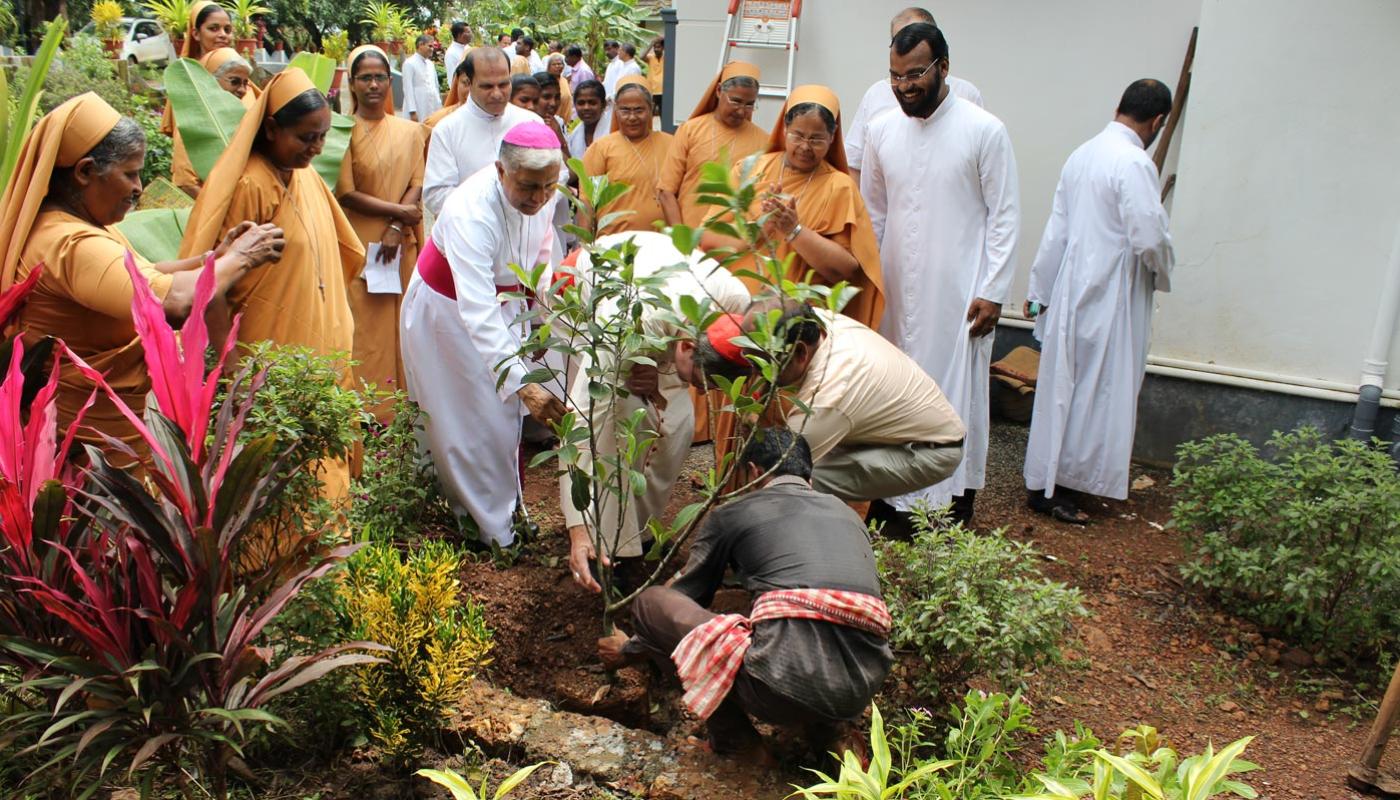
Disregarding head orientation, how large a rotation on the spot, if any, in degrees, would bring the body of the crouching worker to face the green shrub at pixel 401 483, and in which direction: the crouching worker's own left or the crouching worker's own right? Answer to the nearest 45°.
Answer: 0° — they already face it

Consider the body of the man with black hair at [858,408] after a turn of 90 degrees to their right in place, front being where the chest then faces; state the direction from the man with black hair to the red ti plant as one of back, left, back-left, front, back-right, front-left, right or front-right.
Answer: back-left

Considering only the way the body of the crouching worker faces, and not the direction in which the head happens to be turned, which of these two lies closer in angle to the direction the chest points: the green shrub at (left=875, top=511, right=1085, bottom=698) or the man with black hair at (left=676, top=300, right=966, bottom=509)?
the man with black hair

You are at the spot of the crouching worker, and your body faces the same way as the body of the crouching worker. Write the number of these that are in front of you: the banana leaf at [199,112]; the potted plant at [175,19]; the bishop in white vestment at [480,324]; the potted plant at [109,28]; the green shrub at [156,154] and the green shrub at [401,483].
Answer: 6

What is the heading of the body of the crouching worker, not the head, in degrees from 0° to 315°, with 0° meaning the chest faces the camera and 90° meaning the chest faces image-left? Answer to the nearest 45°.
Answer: approximately 135°

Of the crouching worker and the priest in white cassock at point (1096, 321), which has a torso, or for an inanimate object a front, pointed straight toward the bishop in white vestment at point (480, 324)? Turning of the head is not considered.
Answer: the crouching worker

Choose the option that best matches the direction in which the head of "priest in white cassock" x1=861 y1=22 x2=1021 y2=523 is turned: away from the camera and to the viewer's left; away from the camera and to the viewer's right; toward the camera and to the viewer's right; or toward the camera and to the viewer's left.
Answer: toward the camera and to the viewer's left

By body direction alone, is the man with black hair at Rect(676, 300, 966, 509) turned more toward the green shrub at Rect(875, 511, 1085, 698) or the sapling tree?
the sapling tree

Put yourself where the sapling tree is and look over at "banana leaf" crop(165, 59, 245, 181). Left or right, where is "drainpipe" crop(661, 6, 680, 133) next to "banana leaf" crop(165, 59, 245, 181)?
right

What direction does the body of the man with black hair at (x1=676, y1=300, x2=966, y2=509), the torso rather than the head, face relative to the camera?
to the viewer's left

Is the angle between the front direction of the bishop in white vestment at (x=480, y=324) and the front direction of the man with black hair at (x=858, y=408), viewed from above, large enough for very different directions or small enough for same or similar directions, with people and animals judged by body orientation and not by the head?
very different directions
